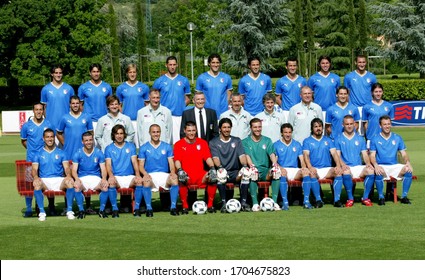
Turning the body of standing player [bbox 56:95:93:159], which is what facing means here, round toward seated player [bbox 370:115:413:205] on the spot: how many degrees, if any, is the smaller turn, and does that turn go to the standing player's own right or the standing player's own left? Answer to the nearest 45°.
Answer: approximately 90° to the standing player's own left

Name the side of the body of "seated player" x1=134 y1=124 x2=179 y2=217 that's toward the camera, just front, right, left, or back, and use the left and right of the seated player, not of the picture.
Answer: front

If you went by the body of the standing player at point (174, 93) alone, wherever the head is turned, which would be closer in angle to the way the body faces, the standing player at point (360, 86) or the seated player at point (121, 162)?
the seated player

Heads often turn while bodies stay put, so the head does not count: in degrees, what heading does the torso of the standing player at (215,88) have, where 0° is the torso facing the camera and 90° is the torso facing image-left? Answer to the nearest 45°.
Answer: approximately 0°

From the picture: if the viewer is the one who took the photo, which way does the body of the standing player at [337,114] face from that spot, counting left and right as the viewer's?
facing the viewer

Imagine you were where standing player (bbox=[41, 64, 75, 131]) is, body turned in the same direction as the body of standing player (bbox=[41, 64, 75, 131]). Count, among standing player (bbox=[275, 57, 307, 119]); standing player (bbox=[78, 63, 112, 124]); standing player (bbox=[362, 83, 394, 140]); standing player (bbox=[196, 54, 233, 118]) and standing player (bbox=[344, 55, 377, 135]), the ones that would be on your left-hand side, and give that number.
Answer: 5

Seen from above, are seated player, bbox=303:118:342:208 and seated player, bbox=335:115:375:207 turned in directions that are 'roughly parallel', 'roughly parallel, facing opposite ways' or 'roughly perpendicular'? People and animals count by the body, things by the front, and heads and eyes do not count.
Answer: roughly parallel

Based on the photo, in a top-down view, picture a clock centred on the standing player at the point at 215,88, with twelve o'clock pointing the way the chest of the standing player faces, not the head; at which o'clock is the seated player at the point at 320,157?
The seated player is roughly at 10 o'clock from the standing player.

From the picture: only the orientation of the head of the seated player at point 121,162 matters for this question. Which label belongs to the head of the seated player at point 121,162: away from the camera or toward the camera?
toward the camera

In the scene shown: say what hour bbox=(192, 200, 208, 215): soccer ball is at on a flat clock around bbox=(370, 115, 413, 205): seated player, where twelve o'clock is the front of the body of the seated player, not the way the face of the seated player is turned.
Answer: The soccer ball is roughly at 2 o'clock from the seated player.

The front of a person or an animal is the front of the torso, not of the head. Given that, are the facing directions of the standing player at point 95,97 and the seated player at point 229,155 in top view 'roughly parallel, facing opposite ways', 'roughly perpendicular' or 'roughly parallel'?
roughly parallel

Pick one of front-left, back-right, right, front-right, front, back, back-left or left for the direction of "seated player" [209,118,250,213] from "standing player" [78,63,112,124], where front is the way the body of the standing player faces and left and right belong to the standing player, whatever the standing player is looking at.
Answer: front-left

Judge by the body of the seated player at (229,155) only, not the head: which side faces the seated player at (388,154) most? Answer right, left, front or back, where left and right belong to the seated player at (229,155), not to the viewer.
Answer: left

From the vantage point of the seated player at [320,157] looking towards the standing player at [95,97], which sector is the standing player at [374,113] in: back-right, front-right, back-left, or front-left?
back-right
